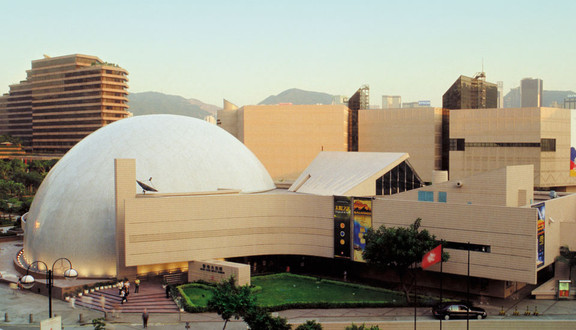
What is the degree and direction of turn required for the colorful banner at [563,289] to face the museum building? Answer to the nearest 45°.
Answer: approximately 90° to its right

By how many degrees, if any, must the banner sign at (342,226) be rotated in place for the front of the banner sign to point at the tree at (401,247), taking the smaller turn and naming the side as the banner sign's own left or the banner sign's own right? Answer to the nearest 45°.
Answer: approximately 45° to the banner sign's own left

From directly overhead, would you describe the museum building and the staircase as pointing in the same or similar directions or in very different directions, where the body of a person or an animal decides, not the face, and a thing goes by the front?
same or similar directions

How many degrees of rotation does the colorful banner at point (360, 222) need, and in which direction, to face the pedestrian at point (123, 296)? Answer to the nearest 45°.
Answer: approximately 45° to its right

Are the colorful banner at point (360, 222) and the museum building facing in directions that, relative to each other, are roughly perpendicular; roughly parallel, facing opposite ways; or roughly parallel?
roughly parallel

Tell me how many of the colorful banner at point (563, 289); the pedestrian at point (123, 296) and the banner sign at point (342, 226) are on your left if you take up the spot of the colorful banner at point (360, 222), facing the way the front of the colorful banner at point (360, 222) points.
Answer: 1

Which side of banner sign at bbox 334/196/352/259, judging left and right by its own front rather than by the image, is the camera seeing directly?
front

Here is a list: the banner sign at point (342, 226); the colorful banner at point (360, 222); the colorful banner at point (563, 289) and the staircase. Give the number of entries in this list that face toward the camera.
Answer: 4

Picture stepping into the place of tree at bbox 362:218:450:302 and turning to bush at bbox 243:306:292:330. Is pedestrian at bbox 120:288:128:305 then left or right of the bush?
right

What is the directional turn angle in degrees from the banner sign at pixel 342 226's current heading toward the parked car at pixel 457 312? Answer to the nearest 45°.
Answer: approximately 45° to its left

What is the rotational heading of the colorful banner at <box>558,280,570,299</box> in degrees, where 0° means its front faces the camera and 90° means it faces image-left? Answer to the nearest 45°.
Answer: approximately 0°

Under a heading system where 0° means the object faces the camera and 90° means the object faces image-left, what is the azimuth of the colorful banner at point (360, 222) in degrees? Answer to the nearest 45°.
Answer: approximately 0°

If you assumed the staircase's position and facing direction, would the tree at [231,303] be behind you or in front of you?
in front

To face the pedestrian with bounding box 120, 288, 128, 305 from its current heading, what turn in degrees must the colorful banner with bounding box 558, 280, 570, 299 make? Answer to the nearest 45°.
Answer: approximately 45° to its right

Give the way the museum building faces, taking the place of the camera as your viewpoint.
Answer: facing the viewer

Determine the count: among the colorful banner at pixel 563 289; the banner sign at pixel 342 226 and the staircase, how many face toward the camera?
3
